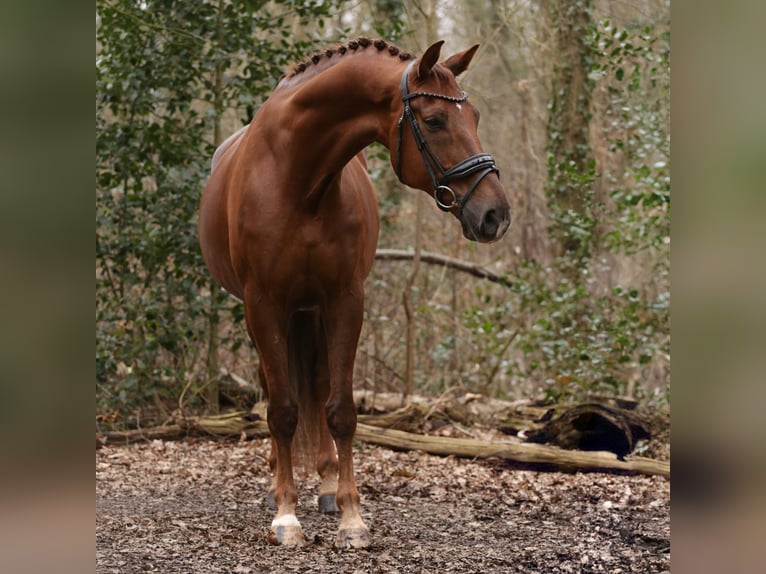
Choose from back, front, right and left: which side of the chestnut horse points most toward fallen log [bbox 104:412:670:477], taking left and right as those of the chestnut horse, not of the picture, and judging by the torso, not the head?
back

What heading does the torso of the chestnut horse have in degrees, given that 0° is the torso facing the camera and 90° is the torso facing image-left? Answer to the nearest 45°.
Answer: approximately 0°

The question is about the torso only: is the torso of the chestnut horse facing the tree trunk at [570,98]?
no
